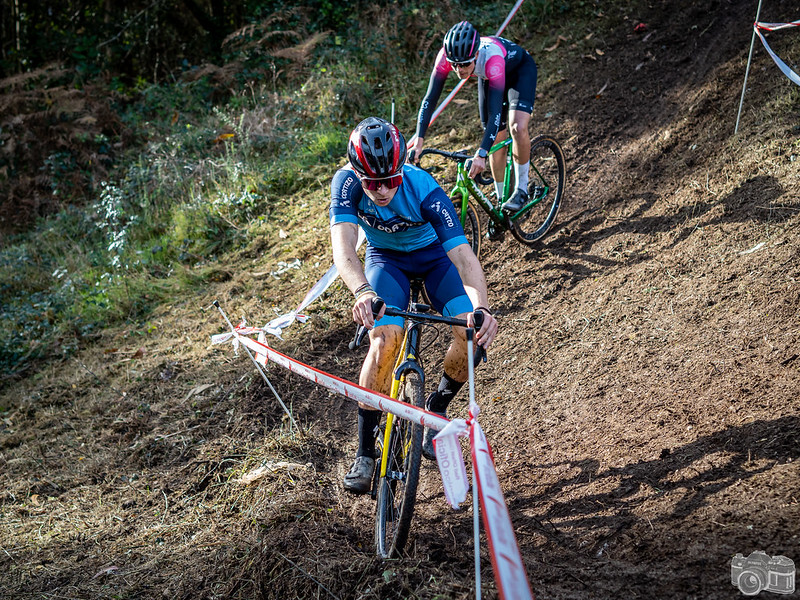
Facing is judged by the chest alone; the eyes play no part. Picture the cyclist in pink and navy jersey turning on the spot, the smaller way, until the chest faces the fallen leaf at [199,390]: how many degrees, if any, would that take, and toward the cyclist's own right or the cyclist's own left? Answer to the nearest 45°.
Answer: approximately 45° to the cyclist's own right

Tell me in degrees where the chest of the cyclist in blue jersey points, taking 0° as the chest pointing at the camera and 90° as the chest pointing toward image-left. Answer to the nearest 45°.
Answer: approximately 0°

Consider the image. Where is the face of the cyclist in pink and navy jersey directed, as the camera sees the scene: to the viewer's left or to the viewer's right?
to the viewer's left

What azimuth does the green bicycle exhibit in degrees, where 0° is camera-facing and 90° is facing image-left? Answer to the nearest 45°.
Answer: approximately 45°

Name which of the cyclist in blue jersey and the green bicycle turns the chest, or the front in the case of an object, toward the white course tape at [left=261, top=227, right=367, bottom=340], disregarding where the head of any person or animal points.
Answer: the green bicycle

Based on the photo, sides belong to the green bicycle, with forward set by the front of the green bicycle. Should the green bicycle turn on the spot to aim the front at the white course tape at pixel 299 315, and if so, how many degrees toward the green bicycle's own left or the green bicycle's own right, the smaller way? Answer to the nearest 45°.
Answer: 0° — it already faces it
